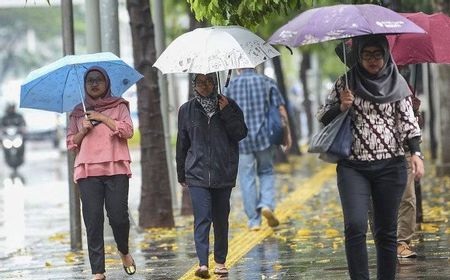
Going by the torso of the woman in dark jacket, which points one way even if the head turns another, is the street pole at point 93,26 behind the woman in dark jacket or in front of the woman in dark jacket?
behind

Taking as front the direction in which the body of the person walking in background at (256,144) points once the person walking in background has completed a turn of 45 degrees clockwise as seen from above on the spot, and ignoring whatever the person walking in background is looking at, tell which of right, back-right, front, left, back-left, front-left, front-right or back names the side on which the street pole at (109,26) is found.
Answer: back-left

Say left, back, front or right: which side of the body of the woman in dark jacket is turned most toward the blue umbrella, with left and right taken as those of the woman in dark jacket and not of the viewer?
right

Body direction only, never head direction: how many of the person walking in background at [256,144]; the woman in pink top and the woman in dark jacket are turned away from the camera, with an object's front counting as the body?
1

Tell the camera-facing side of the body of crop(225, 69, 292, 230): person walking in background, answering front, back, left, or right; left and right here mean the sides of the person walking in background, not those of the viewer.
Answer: back

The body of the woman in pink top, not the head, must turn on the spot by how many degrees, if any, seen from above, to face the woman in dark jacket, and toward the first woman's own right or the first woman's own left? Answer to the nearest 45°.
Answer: approximately 90° to the first woman's own left

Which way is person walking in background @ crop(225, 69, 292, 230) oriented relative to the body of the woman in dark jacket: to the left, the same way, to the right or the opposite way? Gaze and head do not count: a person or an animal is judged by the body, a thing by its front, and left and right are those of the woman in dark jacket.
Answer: the opposite way

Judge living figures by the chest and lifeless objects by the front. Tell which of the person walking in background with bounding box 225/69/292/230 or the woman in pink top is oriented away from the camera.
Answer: the person walking in background

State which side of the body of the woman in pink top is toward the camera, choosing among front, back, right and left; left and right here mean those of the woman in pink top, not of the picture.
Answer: front

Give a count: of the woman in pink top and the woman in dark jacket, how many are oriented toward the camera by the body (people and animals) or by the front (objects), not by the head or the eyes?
2

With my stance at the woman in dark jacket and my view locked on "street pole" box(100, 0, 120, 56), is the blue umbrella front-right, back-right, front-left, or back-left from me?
front-left
